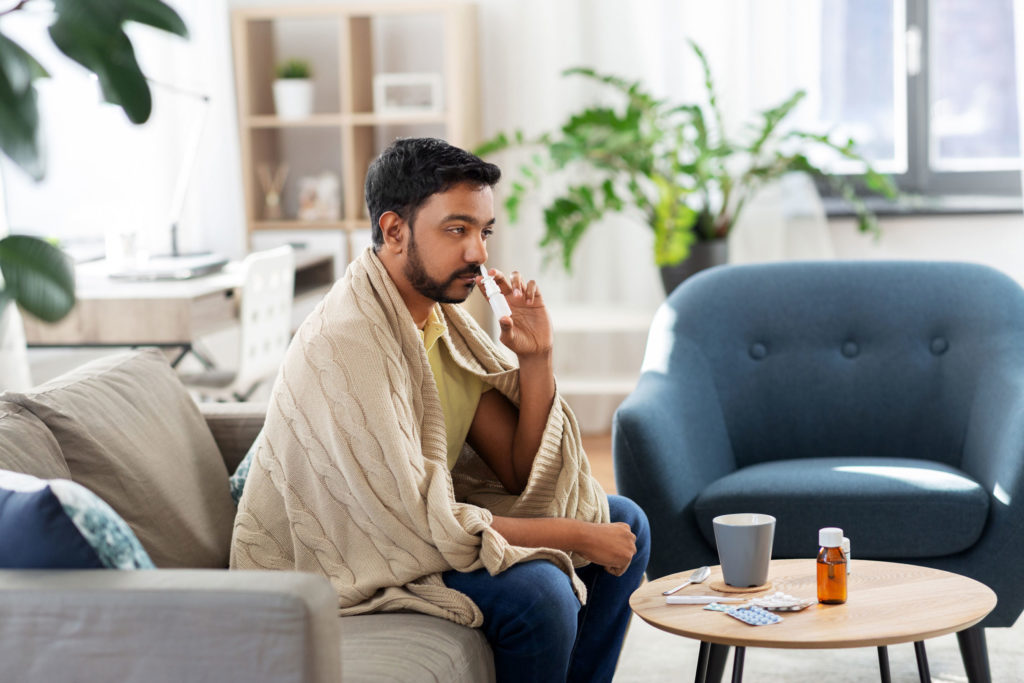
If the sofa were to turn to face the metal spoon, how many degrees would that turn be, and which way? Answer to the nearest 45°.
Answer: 0° — it already faces it

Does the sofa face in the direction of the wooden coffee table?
yes

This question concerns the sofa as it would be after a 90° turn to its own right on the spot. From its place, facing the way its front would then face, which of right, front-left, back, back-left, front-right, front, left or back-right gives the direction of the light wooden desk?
back

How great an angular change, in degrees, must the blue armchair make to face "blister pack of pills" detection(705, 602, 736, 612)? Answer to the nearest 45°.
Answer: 0° — it already faces it

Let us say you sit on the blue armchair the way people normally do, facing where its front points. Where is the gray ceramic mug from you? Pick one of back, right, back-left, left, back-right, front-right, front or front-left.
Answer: front

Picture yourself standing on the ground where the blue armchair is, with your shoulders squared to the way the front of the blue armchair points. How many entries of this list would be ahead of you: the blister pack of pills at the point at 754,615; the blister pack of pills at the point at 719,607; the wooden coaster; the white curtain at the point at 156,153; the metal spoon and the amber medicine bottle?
5

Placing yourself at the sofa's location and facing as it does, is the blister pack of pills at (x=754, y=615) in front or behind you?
in front

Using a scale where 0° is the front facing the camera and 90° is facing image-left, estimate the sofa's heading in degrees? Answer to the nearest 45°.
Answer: approximately 270°

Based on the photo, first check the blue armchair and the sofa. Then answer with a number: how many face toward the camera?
1

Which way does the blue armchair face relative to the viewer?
toward the camera

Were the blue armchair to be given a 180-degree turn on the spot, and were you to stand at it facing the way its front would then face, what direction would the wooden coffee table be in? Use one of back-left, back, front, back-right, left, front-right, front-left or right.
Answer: back

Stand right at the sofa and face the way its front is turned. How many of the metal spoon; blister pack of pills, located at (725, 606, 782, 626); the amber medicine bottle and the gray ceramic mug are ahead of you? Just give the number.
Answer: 4

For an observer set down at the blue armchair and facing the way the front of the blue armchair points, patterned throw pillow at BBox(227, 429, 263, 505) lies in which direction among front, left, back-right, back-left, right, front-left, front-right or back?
front-right

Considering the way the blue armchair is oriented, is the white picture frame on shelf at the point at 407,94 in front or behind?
behind

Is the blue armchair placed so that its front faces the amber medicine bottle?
yes

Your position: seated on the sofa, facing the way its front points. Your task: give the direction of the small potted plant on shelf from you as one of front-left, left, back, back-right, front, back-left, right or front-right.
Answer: left

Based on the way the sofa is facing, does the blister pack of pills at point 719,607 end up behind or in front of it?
in front

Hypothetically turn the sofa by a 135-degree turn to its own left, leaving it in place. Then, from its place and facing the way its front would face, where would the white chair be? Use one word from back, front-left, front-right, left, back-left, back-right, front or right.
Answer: front-right
